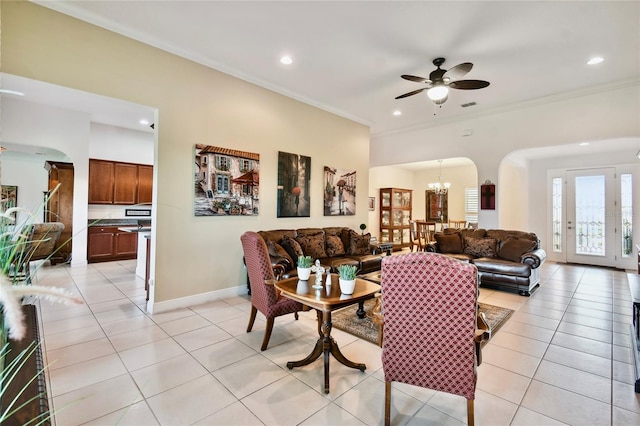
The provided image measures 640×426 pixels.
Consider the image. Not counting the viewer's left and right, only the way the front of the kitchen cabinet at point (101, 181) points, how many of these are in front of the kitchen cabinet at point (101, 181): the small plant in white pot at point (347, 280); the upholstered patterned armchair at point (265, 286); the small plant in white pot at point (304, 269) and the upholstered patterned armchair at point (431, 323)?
4

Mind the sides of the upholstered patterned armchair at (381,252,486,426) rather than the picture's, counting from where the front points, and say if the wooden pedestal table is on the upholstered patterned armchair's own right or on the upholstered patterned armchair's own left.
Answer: on the upholstered patterned armchair's own left

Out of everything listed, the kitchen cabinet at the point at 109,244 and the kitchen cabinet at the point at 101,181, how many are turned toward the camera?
2

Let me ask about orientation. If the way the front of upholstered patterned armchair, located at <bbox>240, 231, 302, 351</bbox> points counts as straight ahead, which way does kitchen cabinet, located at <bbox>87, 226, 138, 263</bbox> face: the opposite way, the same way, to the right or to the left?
to the right

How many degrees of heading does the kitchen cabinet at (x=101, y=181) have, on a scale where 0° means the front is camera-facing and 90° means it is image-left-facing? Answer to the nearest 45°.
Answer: approximately 0°

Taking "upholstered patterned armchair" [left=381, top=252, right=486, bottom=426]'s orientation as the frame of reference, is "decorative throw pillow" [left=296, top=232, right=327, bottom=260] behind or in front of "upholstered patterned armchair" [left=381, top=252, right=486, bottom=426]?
in front

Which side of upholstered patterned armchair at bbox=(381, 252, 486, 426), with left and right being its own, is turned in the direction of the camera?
back

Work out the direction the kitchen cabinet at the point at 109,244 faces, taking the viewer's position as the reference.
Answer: facing the viewer

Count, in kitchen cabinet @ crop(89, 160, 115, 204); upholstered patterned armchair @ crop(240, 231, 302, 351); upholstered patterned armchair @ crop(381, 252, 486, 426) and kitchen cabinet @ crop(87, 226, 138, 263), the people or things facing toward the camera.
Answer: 2

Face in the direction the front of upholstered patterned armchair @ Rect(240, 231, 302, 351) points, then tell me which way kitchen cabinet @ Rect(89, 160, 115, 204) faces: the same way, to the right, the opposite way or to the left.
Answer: to the right

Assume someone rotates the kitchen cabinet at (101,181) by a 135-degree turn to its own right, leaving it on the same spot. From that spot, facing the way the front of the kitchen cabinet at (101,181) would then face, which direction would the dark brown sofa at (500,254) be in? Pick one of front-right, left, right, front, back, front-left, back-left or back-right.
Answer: back

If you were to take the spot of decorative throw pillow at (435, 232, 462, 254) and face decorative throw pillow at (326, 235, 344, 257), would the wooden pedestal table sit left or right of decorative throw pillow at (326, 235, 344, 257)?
left

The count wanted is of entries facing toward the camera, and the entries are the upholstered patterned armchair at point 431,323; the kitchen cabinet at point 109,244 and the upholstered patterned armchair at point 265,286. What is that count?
1

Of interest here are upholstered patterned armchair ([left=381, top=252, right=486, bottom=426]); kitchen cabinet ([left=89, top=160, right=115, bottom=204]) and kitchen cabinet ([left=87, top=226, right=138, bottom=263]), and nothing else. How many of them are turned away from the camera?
1

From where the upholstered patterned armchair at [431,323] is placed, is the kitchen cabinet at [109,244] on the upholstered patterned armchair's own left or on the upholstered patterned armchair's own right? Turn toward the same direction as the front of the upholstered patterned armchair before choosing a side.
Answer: on the upholstered patterned armchair's own left

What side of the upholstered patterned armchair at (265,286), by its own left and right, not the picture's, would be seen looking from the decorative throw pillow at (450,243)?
front
